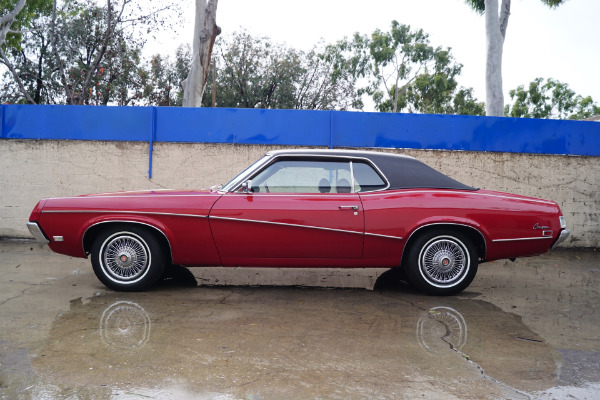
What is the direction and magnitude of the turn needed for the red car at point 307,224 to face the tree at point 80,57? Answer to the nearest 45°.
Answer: approximately 45° to its right

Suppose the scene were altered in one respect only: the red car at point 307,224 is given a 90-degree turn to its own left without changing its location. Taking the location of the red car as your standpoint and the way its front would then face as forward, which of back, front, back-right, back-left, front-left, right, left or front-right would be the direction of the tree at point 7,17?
back-right

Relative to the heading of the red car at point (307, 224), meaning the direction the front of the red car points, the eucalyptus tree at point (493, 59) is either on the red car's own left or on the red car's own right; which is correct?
on the red car's own right

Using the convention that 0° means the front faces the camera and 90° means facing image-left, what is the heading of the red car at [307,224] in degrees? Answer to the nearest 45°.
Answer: approximately 90°
